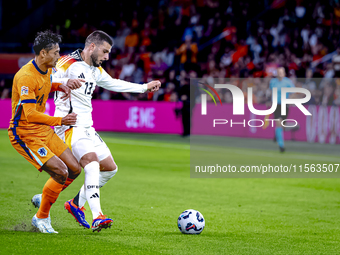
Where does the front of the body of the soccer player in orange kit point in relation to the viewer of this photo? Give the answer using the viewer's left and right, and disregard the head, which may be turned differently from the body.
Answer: facing the viewer and to the right of the viewer

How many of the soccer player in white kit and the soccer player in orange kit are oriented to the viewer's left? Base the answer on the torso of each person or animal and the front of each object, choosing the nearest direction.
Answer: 0

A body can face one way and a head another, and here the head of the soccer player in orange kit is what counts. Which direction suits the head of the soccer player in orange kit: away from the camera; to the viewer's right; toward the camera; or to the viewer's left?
to the viewer's right

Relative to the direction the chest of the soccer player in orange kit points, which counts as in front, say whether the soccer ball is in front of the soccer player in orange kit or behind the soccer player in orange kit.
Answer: in front

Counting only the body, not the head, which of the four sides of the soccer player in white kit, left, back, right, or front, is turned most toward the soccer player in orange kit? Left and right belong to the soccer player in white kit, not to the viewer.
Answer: right
